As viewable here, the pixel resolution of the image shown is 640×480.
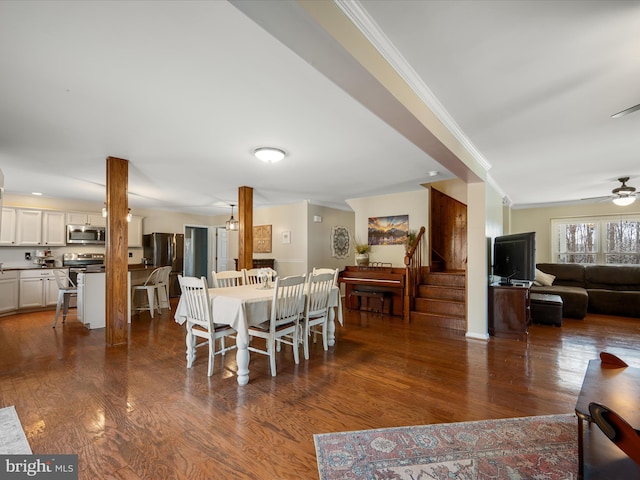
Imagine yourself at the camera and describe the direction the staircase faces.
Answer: facing the viewer and to the left of the viewer

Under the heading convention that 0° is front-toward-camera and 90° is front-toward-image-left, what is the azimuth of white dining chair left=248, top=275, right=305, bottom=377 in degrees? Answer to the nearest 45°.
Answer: approximately 135°

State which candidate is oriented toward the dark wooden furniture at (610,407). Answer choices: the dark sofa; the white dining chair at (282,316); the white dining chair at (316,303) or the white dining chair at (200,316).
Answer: the dark sofa

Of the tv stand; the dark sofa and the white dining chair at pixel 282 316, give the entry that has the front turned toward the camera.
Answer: the dark sofa

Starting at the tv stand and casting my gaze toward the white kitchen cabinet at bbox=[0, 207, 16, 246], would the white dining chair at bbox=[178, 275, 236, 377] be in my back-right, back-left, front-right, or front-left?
front-left

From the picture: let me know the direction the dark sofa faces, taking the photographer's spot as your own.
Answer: facing the viewer

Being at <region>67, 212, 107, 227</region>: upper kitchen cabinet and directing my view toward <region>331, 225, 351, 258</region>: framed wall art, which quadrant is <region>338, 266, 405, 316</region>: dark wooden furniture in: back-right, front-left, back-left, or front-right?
front-right

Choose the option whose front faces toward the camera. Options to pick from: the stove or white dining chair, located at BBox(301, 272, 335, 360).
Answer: the stove

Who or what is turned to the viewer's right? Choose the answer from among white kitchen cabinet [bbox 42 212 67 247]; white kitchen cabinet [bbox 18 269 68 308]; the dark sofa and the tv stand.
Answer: the tv stand

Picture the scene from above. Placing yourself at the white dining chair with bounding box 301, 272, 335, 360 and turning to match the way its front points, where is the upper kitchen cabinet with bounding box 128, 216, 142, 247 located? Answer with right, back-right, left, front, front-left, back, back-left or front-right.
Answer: front

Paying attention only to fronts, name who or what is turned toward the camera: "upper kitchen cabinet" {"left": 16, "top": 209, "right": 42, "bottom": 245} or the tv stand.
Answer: the upper kitchen cabinet

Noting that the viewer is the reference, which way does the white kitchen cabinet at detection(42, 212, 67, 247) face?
facing the viewer

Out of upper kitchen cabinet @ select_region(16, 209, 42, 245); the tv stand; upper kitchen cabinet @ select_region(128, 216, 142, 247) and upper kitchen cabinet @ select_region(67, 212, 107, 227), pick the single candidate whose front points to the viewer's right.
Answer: the tv stand

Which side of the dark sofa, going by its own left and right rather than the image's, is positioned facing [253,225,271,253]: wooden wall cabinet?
right

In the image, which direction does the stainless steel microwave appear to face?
toward the camera

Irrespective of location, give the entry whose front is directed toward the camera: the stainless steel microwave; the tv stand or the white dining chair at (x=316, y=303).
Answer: the stainless steel microwave

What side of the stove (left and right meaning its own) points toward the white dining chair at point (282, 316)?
front
